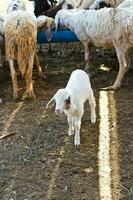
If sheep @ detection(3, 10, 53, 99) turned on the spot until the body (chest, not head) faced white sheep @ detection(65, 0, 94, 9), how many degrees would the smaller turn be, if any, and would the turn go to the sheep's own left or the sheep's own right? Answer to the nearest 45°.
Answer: approximately 45° to the sheep's own right

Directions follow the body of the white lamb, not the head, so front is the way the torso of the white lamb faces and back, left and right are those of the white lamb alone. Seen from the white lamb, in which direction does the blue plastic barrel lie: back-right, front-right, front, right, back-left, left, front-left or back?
back-right

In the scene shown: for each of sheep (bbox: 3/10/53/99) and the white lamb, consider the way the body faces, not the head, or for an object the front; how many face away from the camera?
1

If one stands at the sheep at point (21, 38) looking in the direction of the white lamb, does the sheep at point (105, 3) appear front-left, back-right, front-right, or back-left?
back-left

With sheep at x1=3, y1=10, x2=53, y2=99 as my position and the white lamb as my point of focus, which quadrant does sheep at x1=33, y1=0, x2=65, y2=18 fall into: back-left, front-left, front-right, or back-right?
back-left

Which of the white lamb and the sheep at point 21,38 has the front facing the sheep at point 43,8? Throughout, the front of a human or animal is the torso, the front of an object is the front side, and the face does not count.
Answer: the sheep at point 21,38

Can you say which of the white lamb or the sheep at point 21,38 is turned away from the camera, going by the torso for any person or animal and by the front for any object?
the sheep

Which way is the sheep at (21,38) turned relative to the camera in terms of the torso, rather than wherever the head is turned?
away from the camera

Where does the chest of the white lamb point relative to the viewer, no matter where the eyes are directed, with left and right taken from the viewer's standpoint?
facing the viewer and to the left of the viewer

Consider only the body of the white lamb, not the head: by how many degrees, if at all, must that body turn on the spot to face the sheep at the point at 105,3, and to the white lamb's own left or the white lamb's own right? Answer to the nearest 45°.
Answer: approximately 135° to the white lamb's own right

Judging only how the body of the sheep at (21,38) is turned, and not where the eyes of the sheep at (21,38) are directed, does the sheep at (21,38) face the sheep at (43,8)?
yes
